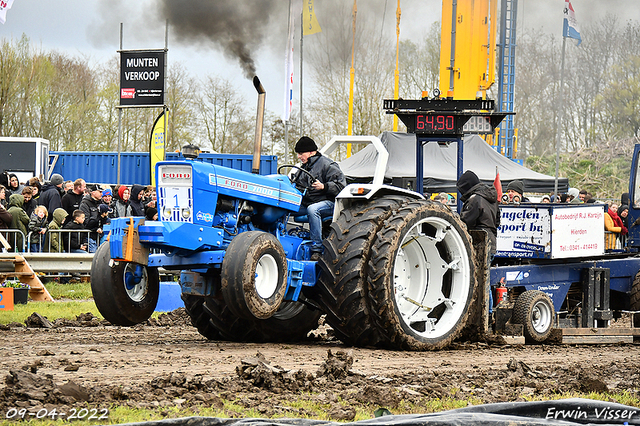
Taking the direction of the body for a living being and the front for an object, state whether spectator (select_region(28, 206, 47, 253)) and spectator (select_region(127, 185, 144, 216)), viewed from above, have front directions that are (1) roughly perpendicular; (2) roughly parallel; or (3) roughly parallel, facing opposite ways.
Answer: roughly parallel

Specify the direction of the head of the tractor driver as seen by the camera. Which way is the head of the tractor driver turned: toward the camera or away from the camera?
toward the camera

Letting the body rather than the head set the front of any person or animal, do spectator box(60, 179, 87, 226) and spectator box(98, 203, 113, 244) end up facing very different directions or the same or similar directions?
same or similar directions

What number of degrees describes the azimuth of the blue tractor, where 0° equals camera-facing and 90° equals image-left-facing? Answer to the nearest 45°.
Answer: approximately 45°

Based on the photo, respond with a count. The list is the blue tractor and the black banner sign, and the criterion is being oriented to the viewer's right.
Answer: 0

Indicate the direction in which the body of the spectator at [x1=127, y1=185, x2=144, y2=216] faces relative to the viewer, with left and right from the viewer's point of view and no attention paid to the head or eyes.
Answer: facing the viewer and to the right of the viewer

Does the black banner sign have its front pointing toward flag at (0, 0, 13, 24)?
no

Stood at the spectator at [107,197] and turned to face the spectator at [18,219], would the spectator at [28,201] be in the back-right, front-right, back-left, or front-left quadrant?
front-right

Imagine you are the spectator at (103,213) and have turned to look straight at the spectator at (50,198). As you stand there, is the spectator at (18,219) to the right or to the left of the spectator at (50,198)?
left

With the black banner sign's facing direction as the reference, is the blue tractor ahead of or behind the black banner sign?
ahead

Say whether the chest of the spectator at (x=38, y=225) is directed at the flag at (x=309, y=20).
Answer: no

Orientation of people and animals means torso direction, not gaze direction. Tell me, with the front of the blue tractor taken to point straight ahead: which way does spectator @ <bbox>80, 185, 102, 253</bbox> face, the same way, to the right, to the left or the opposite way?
to the left

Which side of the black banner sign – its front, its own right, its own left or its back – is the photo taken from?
front

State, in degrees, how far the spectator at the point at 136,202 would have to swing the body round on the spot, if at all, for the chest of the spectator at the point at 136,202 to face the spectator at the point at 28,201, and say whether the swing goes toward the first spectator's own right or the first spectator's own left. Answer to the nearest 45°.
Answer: approximately 135° to the first spectator's own right

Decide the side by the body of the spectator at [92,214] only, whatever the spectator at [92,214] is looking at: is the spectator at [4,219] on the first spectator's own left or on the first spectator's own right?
on the first spectator's own right

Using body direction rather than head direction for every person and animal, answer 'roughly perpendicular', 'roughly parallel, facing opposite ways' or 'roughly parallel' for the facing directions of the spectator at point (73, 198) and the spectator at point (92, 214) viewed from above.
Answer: roughly parallel
